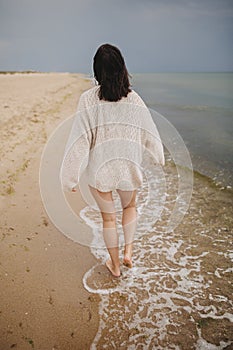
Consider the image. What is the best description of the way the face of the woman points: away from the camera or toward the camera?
away from the camera

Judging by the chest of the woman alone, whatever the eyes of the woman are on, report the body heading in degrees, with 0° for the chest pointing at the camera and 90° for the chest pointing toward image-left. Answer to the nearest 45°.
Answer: approximately 180°
